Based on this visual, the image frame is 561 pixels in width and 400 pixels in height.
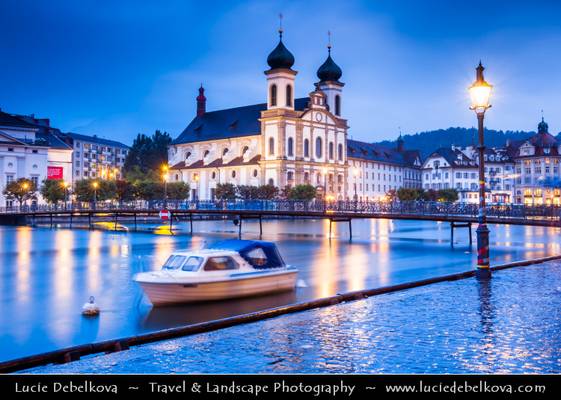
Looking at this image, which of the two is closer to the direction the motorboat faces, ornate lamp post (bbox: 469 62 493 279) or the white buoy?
the white buoy

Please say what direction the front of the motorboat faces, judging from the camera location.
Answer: facing the viewer and to the left of the viewer
